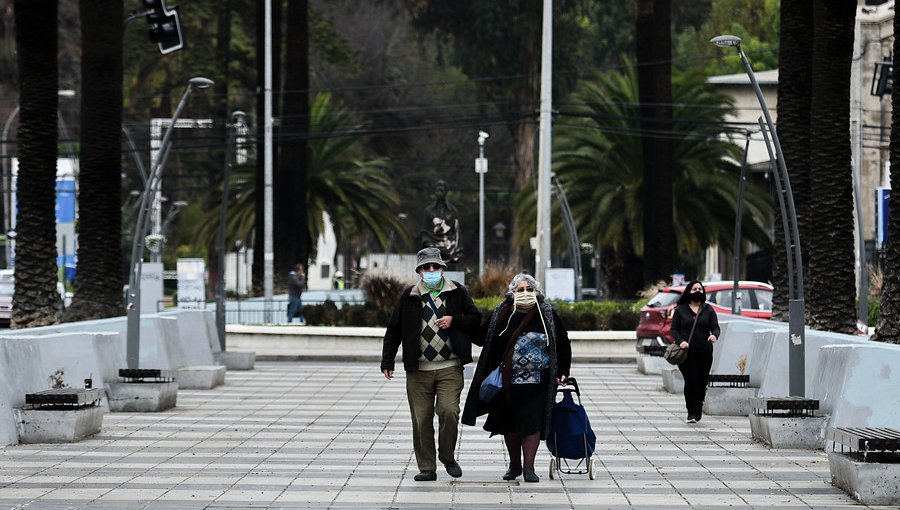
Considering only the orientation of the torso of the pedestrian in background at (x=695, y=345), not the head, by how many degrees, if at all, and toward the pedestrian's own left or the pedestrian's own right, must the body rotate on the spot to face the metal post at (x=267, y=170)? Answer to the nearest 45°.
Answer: approximately 135° to the pedestrian's own right

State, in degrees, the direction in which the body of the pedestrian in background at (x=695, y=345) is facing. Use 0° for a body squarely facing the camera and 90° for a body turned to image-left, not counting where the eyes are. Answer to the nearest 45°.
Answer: approximately 0°

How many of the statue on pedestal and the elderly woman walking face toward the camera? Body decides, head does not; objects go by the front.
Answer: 2

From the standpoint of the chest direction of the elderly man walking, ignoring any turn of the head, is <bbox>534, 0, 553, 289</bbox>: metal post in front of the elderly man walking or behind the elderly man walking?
behind

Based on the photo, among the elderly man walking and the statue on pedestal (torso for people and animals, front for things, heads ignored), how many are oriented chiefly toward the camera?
2

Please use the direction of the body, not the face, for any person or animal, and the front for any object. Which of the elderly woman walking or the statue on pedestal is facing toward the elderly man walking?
the statue on pedestal

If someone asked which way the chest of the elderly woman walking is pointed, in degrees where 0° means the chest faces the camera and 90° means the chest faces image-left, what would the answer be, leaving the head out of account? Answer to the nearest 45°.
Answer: approximately 0°

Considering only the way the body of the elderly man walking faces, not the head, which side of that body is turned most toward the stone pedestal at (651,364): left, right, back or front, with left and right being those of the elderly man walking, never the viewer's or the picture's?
back
